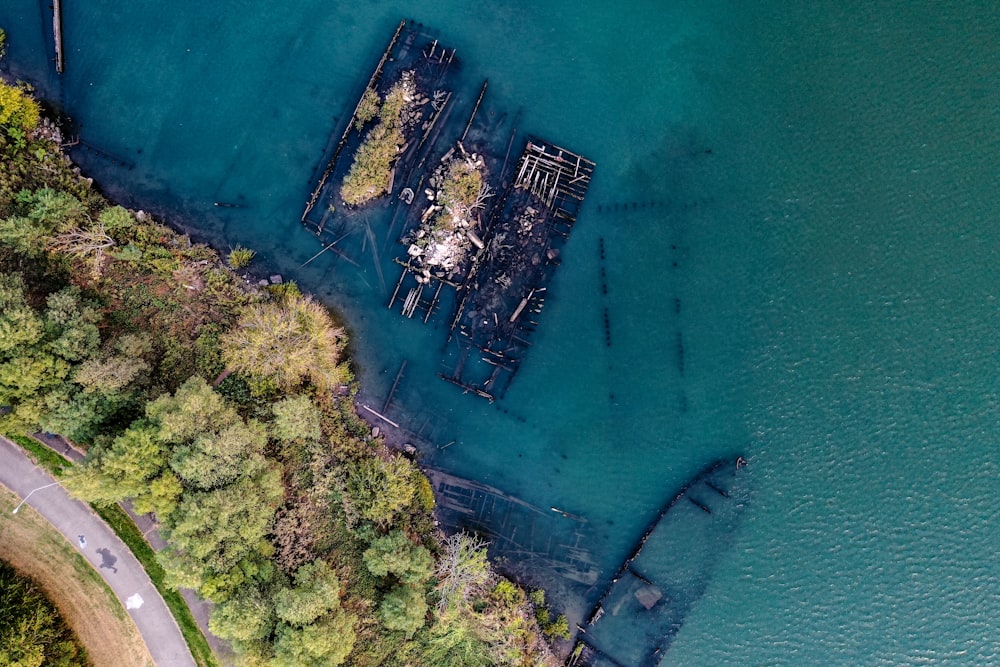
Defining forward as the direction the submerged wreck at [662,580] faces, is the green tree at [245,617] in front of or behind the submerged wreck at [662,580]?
behind

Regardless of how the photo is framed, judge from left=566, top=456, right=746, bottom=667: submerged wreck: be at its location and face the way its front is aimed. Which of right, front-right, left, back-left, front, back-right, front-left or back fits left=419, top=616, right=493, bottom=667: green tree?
back

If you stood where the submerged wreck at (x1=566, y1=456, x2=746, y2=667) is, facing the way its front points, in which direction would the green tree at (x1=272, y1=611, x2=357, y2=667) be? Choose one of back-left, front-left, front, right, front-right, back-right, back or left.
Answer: back

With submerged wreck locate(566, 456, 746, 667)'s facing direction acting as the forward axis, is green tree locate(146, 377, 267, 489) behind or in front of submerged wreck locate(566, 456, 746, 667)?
behind

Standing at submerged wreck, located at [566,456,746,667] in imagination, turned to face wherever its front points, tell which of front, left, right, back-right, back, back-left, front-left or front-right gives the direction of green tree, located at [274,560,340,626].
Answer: back

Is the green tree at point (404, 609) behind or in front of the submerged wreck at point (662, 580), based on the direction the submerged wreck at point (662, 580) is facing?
behind

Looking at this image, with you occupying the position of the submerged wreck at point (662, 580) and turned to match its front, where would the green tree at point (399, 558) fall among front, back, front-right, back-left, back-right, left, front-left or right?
back

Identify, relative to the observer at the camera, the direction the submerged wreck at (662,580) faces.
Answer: facing away from the viewer and to the right of the viewer
